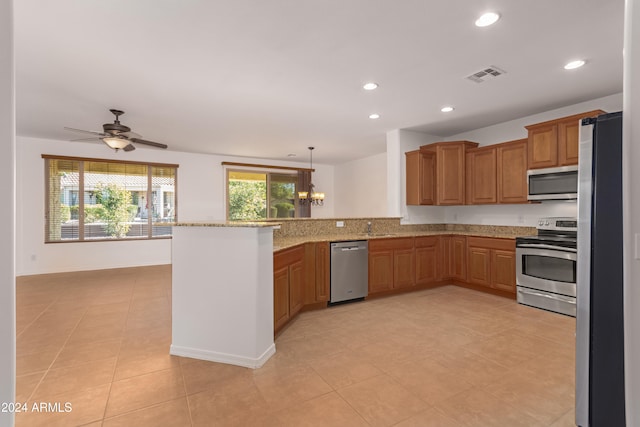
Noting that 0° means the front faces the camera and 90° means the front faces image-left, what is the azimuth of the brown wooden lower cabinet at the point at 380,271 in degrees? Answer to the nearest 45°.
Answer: approximately 315°

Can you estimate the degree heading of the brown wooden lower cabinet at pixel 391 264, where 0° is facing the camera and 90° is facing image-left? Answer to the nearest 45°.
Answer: approximately 315°

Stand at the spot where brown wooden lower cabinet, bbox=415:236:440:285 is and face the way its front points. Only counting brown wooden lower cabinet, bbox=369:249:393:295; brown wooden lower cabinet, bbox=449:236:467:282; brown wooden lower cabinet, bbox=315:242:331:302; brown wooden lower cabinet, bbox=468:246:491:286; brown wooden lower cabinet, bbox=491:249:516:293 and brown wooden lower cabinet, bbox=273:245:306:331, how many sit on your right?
3

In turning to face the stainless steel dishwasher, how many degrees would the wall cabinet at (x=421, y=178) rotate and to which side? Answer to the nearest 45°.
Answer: approximately 90° to its right

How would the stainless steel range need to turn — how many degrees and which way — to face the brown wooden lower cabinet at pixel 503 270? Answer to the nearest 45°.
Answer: approximately 45° to its right

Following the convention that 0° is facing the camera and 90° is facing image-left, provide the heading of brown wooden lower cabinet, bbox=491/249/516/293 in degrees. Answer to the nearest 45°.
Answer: approximately 45°

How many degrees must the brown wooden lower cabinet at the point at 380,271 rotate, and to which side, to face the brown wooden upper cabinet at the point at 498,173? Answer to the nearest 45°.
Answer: approximately 45° to its left

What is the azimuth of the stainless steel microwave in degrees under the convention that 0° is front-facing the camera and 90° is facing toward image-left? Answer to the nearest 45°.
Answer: approximately 45°

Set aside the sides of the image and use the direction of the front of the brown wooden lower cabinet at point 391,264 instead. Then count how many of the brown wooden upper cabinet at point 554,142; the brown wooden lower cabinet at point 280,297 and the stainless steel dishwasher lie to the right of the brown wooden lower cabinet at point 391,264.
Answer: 2
